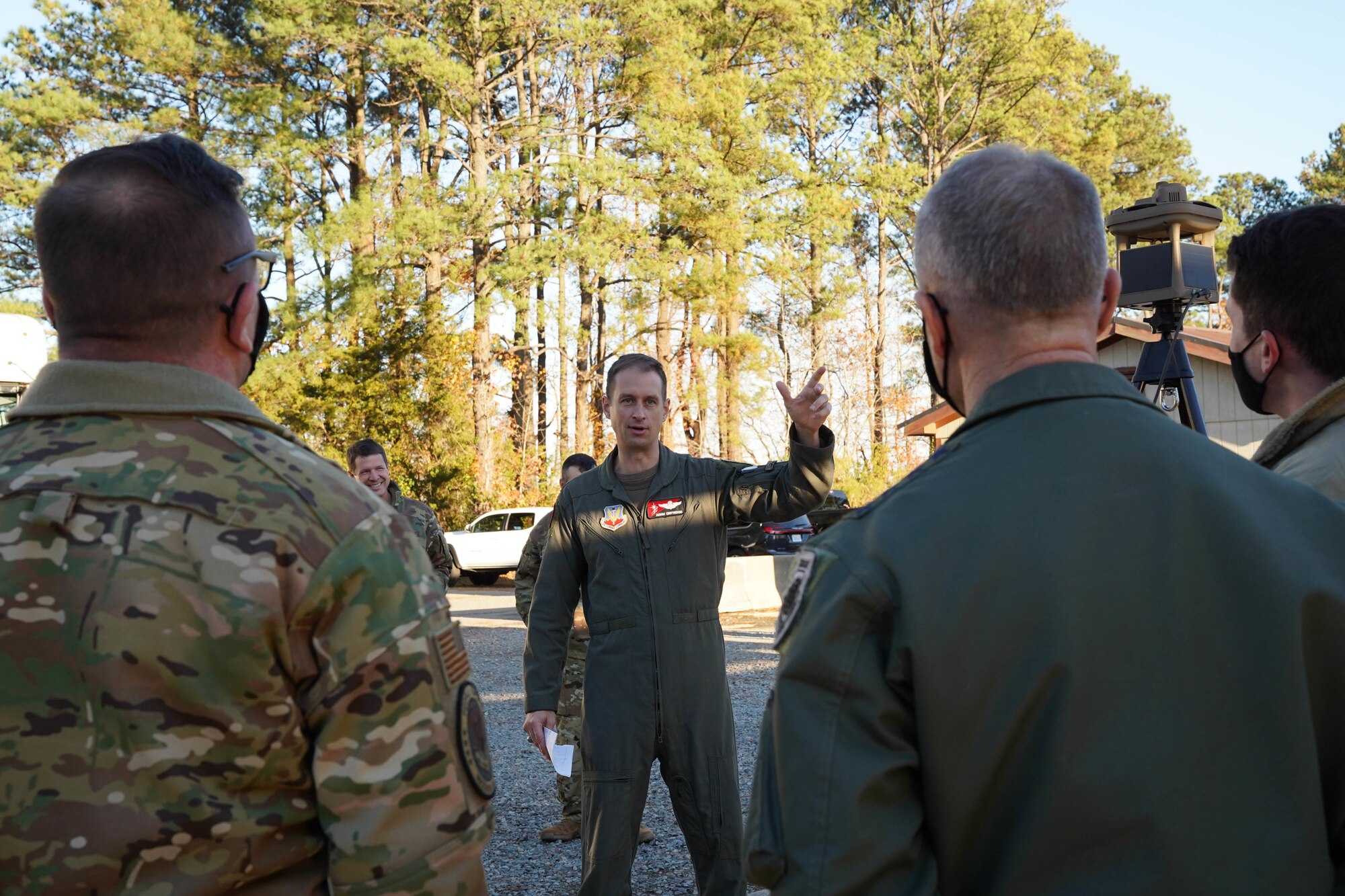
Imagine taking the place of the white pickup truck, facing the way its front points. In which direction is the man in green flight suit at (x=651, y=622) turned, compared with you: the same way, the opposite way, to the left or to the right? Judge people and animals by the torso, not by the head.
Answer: to the left

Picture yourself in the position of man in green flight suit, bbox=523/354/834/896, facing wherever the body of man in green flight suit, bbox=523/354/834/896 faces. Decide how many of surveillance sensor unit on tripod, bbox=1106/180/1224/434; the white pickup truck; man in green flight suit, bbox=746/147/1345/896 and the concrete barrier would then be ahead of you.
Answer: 1

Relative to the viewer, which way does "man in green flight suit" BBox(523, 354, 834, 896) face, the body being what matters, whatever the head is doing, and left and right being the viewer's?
facing the viewer

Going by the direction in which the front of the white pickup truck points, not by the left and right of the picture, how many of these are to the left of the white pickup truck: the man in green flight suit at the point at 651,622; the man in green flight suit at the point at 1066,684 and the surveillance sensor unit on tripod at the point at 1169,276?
3

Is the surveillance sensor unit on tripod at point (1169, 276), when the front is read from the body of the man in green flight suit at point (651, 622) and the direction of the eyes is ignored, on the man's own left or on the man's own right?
on the man's own left

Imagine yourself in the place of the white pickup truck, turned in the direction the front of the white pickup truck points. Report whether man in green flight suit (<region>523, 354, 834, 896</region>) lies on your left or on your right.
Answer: on your left

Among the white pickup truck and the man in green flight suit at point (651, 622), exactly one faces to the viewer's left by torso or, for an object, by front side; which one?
the white pickup truck

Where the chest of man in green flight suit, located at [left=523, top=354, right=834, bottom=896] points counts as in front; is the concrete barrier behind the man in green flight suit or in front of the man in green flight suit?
behind

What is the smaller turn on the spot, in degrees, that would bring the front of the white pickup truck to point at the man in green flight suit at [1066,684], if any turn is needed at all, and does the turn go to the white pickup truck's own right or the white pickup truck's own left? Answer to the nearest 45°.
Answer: approximately 90° to the white pickup truck's own left

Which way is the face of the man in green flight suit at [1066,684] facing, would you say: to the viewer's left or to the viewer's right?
to the viewer's left

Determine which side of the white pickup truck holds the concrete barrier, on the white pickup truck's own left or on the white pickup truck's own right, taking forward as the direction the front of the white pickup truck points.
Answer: on the white pickup truck's own left

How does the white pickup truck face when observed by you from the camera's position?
facing to the left of the viewer

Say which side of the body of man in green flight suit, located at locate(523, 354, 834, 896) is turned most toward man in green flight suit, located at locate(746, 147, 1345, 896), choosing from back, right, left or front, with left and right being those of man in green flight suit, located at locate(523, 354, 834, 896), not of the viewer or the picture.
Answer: front

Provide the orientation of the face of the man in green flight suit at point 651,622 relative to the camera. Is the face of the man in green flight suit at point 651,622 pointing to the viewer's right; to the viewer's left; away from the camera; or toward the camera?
toward the camera

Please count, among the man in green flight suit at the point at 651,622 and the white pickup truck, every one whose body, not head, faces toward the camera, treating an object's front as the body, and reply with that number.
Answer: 1

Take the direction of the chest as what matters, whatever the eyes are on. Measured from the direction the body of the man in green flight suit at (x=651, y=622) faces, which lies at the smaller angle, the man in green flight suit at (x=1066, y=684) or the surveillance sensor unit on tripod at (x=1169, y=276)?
the man in green flight suit
